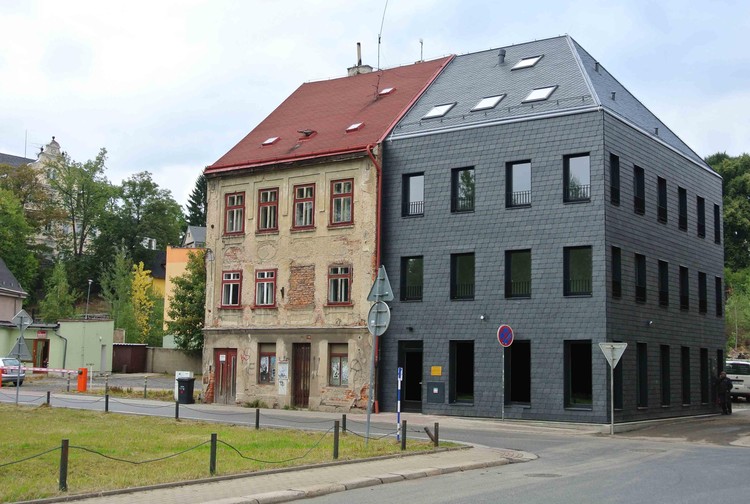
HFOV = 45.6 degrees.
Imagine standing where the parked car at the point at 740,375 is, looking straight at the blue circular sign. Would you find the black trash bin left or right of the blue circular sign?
right

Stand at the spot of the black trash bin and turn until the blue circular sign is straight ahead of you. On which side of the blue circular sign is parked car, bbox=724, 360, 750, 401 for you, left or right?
left

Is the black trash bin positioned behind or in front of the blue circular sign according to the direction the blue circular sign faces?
behind

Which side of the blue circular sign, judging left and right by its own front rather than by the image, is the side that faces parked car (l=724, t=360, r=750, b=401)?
left
